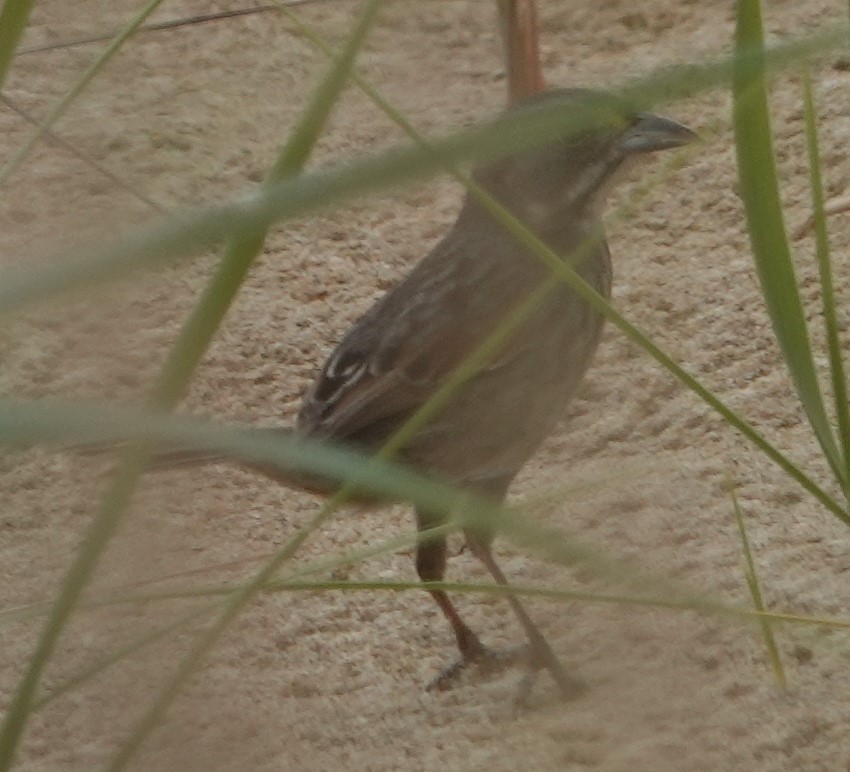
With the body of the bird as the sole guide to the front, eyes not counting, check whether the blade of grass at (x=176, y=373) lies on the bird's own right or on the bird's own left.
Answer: on the bird's own right

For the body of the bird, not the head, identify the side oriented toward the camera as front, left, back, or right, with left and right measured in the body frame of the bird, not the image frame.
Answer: right
